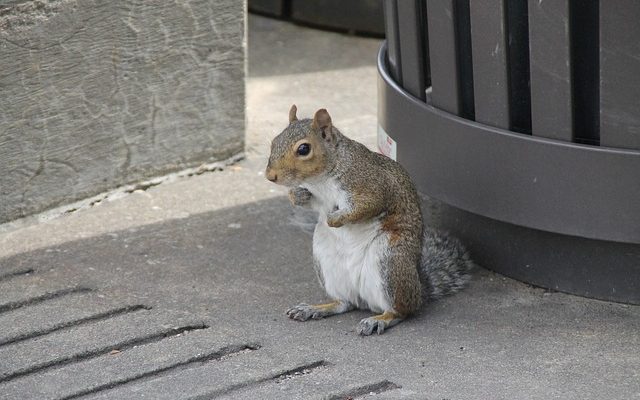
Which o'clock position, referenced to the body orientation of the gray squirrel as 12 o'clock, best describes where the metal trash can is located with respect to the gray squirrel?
The metal trash can is roughly at 7 o'clock from the gray squirrel.

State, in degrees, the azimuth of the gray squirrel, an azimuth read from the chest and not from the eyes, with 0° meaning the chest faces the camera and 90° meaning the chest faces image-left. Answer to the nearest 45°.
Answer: approximately 45°

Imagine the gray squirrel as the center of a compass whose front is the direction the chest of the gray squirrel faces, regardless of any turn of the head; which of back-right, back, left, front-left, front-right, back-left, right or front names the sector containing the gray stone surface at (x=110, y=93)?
right

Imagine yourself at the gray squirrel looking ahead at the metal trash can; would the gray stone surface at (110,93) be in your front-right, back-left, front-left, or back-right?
back-left

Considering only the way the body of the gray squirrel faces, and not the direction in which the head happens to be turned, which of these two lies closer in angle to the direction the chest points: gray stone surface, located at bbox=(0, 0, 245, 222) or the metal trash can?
the gray stone surface
